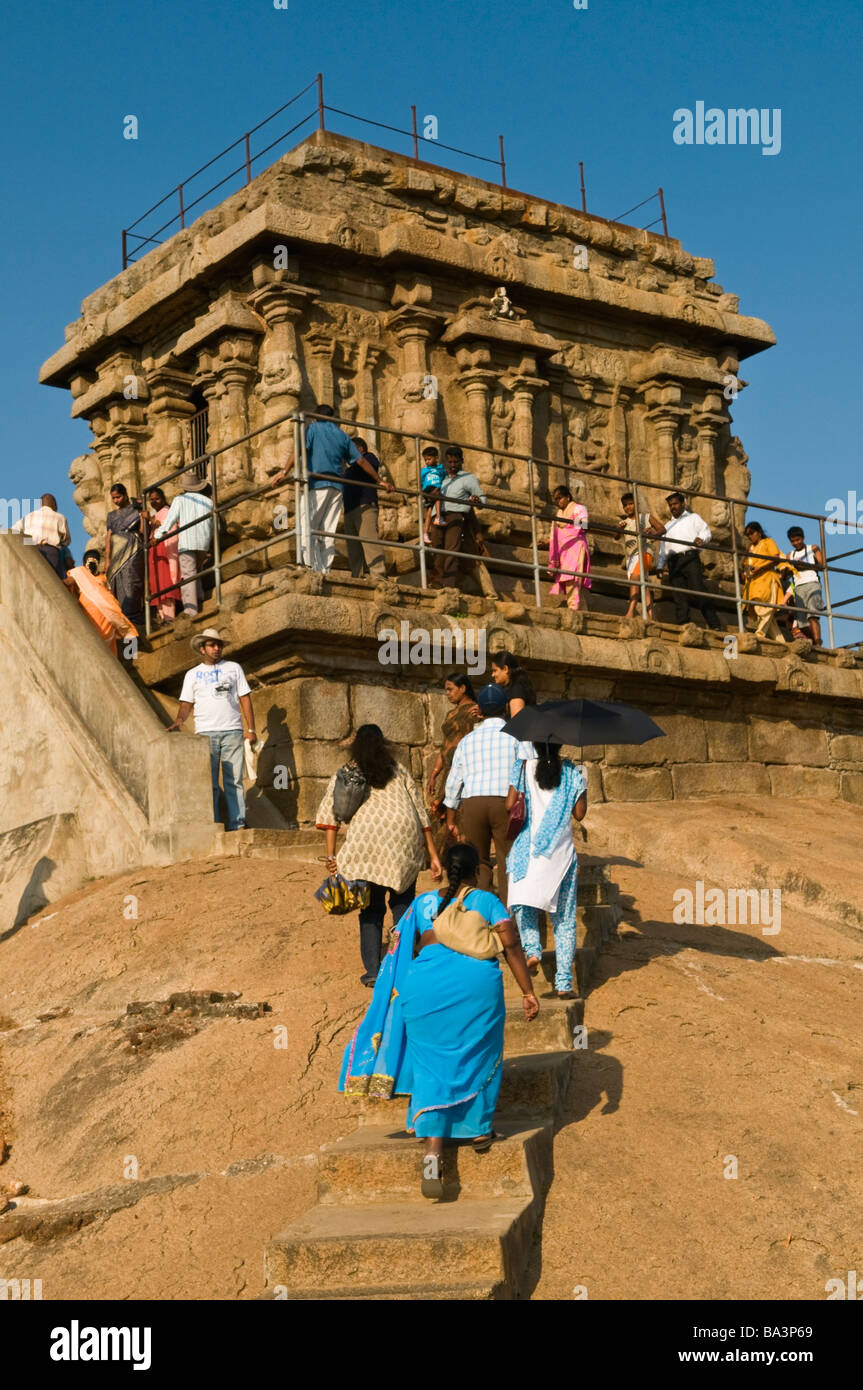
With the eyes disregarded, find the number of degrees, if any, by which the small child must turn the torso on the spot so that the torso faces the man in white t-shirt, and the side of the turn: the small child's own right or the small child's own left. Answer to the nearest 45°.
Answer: approximately 45° to the small child's own right

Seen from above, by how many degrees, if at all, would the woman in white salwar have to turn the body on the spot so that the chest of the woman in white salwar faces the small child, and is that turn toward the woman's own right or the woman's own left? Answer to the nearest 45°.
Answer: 0° — they already face them

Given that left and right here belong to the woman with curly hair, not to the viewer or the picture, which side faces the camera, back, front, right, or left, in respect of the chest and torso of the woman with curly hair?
back

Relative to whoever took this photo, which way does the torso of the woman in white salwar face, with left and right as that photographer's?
facing away from the viewer

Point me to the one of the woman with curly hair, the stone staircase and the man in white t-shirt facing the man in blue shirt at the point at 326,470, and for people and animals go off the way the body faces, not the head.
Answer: the woman with curly hair

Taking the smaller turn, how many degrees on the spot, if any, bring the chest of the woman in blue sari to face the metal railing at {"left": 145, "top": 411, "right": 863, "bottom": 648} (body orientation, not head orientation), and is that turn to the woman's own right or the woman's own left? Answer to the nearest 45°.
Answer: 0° — they already face it

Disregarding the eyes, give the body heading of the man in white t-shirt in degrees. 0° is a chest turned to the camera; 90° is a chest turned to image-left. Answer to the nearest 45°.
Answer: approximately 0°

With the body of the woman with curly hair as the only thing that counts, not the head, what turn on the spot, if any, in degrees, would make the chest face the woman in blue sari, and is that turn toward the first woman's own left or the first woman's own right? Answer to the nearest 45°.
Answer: approximately 180°

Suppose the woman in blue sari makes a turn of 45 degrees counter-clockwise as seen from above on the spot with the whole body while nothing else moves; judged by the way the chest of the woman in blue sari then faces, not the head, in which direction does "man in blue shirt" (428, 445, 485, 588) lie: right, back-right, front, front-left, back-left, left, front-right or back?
front-right

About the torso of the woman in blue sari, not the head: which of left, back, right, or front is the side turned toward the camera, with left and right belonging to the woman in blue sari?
back

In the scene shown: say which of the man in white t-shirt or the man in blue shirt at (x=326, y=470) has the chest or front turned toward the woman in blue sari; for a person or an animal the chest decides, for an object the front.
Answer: the man in white t-shirt

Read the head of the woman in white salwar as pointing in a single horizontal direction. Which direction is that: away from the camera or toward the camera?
away from the camera

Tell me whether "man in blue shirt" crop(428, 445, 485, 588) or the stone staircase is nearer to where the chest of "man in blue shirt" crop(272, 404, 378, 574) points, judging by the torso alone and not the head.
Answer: the man in blue shirt

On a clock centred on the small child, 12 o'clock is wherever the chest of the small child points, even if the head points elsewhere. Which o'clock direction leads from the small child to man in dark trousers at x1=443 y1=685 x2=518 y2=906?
The man in dark trousers is roughly at 12 o'clock from the small child.

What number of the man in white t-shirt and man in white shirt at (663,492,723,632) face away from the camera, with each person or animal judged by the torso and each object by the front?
0

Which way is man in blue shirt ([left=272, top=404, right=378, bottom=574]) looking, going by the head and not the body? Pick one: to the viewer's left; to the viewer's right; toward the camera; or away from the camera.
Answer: away from the camera
